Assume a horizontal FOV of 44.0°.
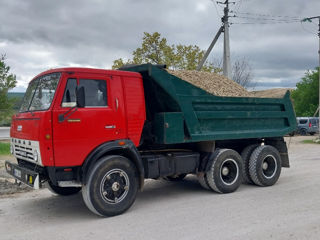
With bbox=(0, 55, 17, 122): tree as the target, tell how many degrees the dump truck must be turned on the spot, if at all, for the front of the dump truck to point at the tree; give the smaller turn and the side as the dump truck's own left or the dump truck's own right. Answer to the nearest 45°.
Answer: approximately 90° to the dump truck's own right

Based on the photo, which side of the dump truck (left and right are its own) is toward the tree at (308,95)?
back

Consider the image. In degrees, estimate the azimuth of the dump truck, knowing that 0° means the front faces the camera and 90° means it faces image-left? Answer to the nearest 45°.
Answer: approximately 45°

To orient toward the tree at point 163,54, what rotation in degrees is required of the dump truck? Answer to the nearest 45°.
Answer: approximately 135° to its right

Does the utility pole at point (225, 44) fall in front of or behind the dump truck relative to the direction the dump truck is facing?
behind
